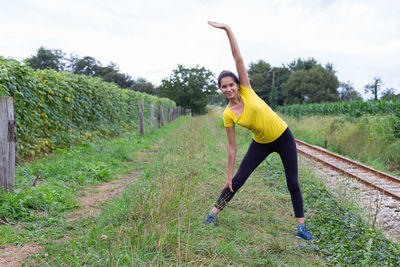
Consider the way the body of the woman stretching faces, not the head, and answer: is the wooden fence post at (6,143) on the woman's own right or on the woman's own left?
on the woman's own right

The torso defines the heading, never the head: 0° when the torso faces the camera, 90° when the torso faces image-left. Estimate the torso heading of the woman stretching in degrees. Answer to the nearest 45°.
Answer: approximately 0°

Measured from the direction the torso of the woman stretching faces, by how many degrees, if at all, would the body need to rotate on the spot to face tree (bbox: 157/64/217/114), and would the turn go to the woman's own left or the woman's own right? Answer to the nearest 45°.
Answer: approximately 180°
